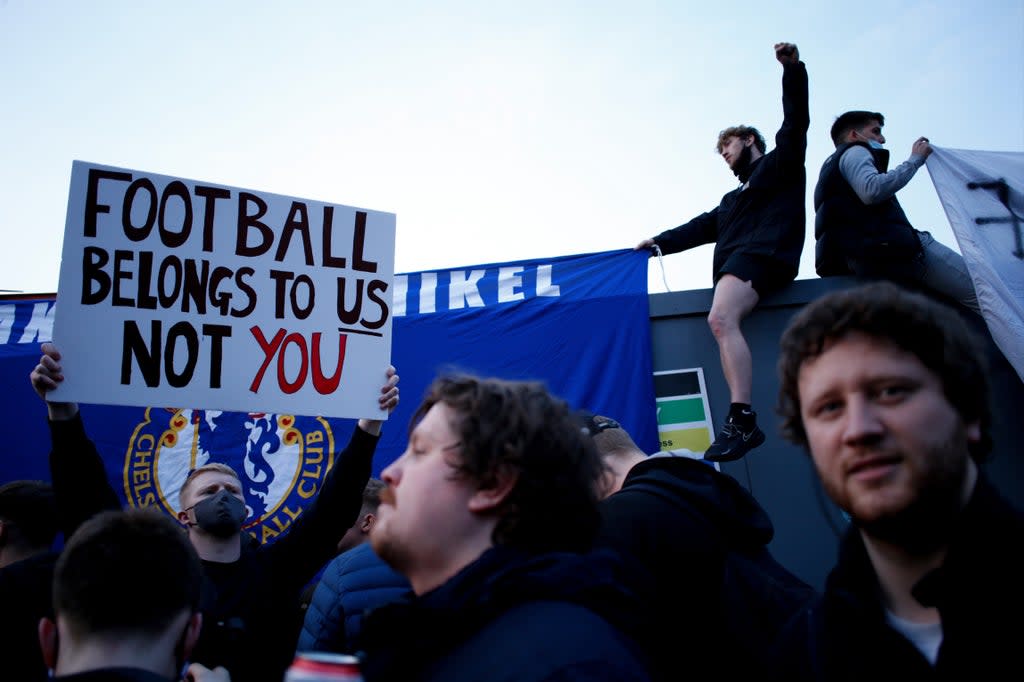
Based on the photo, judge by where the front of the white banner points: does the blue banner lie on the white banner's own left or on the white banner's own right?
on the white banner's own right

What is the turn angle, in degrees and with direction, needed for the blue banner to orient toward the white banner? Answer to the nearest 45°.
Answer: approximately 90° to its left

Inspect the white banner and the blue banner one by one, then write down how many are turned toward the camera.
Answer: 2

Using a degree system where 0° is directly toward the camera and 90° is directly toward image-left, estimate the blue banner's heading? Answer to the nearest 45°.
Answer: approximately 0°

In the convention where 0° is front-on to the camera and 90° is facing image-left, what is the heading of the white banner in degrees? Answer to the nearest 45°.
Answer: approximately 0°
